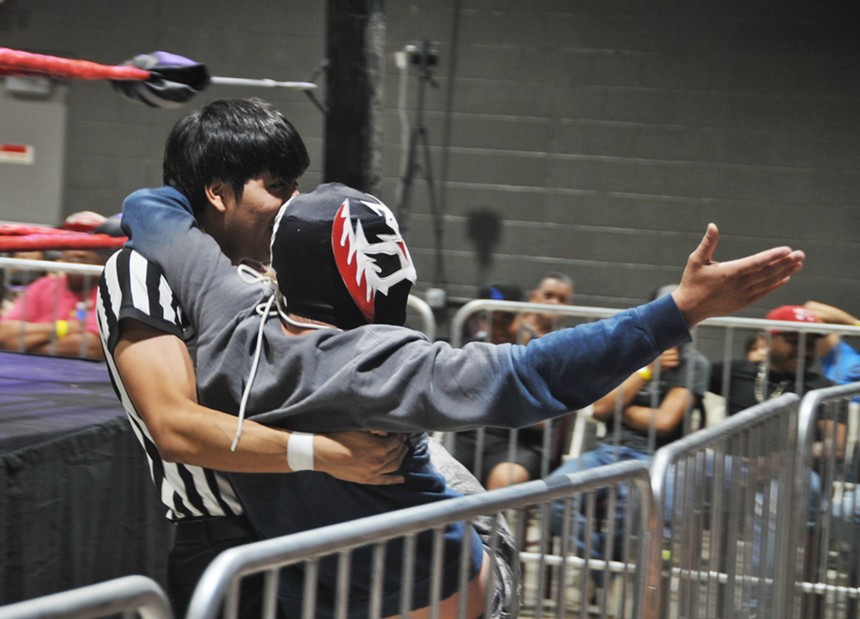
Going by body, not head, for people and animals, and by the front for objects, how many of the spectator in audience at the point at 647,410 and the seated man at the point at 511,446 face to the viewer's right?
0

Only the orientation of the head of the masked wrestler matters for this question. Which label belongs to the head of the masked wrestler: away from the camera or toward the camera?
away from the camera

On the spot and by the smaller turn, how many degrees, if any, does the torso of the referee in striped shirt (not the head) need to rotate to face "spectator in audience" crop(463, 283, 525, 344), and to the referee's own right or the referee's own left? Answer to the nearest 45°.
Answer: approximately 90° to the referee's own left

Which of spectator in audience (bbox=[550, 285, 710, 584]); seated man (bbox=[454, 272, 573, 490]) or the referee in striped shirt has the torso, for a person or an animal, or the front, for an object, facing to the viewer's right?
the referee in striped shirt

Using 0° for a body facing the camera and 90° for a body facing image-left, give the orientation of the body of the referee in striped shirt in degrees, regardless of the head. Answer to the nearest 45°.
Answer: approximately 270°

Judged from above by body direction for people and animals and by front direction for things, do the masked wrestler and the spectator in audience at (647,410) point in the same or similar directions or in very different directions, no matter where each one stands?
very different directions

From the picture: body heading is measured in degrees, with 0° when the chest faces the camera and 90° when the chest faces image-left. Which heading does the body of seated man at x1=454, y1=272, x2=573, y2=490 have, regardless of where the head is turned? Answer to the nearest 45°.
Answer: approximately 45°

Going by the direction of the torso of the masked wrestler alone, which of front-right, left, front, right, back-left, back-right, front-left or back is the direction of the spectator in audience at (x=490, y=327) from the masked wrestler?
front-left

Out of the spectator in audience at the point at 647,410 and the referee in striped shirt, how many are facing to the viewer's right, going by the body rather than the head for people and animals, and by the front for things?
1

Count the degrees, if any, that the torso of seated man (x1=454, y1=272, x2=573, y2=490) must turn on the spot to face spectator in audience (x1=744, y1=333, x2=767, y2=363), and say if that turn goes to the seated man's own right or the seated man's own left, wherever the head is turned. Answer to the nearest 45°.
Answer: approximately 135° to the seated man's own left

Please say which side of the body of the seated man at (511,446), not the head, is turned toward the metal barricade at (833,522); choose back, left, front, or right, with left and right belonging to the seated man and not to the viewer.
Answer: left
